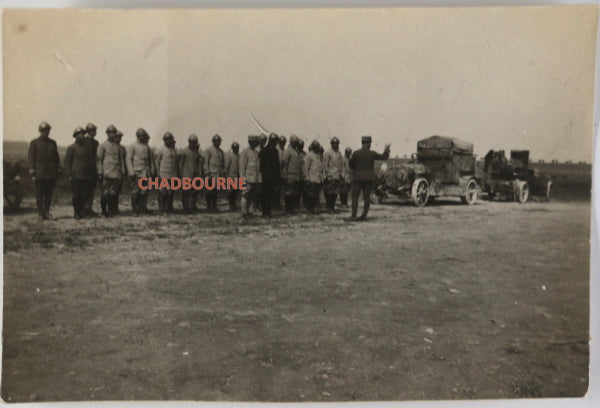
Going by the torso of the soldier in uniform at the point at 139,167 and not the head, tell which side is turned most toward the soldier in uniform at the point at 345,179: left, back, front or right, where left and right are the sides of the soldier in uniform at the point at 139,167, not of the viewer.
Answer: left

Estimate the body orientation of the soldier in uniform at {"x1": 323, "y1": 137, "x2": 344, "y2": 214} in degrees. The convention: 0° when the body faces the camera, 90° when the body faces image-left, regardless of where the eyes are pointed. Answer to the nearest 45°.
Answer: approximately 0°

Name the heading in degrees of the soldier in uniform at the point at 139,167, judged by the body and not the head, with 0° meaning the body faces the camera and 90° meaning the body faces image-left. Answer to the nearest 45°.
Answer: approximately 0°
